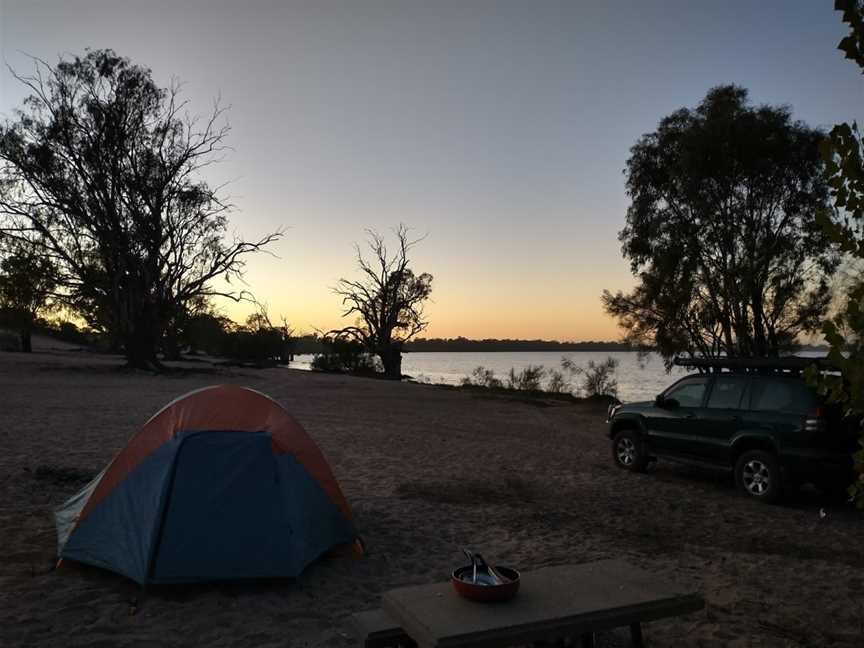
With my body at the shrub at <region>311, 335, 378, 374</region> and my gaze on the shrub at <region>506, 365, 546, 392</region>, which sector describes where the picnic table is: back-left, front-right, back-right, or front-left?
front-right

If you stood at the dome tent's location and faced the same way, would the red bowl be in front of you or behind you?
in front

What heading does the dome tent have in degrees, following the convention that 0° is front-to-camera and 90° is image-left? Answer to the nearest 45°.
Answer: approximately 0°

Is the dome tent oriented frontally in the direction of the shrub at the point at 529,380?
no

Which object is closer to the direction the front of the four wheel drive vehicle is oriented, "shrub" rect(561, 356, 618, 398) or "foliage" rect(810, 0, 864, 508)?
the shrub

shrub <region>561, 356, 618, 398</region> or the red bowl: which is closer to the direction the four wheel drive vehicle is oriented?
the shrub

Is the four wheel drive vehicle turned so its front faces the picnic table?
no

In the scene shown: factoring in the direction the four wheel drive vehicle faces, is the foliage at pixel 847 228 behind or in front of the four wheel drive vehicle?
behind

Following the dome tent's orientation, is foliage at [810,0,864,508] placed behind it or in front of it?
in front

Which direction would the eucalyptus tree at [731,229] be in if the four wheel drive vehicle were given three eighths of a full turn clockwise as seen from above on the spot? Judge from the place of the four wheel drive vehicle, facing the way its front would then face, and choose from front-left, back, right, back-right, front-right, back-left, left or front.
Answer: left

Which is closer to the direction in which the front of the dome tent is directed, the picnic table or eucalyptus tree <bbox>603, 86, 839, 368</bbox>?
the picnic table

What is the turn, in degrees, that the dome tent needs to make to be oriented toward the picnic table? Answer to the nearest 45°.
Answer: approximately 45° to its left

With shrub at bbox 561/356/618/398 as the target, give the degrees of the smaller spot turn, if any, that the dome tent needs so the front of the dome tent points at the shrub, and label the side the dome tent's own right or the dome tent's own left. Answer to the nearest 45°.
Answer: approximately 135° to the dome tent's own left

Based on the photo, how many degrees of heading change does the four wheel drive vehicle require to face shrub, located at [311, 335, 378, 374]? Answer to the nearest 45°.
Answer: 0° — it already faces it

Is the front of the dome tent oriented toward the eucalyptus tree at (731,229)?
no

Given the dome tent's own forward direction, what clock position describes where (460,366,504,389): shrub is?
The shrub is roughly at 7 o'clock from the dome tent.

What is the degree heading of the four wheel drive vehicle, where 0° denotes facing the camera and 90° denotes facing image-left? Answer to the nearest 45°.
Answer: approximately 135°

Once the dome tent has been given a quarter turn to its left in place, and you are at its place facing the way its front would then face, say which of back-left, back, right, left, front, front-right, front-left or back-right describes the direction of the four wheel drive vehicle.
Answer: front
